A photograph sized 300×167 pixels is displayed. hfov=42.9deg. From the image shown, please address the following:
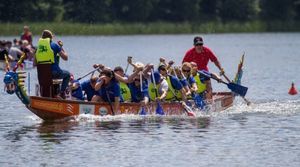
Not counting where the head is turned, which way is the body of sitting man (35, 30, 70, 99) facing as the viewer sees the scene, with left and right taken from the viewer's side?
facing away from the viewer and to the right of the viewer
